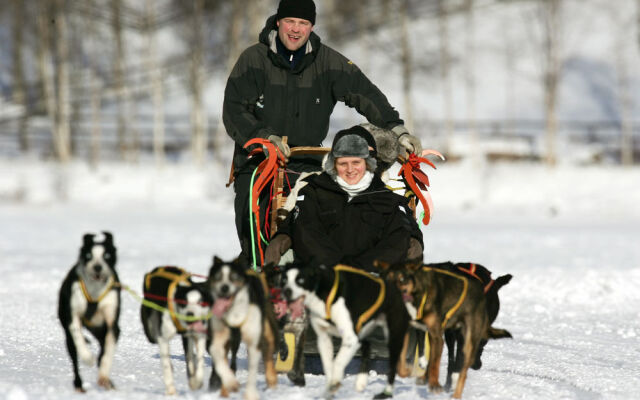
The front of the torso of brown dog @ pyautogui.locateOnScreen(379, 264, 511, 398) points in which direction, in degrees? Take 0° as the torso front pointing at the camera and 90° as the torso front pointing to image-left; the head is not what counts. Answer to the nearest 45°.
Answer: approximately 45°

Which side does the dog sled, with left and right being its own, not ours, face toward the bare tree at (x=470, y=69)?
back

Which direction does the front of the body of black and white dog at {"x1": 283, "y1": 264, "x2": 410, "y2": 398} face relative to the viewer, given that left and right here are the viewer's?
facing the viewer and to the left of the viewer

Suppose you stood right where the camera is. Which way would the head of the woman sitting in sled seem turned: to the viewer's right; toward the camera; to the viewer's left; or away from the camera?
toward the camera

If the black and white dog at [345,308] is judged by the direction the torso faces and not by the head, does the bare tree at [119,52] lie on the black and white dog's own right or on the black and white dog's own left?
on the black and white dog's own right

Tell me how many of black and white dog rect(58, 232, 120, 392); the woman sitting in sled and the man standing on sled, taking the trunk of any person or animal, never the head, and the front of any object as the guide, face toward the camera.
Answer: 3

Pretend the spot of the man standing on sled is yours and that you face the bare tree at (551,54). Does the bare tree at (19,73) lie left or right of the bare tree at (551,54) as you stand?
left

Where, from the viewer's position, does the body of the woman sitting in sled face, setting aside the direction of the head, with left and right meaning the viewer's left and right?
facing the viewer

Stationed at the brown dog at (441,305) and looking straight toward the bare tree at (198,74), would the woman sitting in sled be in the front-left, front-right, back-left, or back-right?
front-left

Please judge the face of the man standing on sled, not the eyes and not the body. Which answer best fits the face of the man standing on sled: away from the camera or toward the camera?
toward the camera

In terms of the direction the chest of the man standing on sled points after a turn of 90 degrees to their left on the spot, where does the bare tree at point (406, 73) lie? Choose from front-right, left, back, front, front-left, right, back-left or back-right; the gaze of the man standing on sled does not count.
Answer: left

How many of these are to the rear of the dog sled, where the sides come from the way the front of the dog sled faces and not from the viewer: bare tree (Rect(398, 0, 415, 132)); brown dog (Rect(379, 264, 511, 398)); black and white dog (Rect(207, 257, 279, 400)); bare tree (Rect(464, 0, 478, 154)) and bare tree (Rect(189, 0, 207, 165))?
3

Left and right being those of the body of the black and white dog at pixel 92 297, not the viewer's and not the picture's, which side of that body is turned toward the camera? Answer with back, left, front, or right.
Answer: front

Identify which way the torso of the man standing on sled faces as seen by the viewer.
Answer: toward the camera

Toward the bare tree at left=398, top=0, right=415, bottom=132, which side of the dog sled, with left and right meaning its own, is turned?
back

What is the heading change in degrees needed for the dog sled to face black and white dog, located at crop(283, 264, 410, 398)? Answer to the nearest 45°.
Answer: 0° — it already faces it

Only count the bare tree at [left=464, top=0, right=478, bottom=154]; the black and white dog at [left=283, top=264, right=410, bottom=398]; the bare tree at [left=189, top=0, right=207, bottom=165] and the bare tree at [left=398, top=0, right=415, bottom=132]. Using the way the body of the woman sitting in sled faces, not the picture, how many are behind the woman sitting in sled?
3

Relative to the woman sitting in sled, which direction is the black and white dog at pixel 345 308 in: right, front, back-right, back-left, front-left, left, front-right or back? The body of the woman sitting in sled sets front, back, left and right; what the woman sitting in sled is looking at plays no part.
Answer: front
